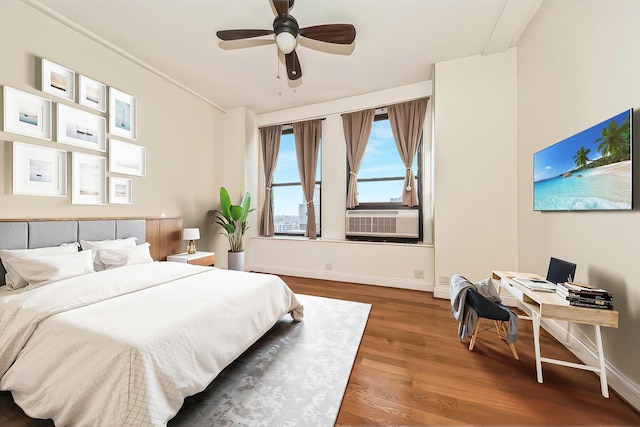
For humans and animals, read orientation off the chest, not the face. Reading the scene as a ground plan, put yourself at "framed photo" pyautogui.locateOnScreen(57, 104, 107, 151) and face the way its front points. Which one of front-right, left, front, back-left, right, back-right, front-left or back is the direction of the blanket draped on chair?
front

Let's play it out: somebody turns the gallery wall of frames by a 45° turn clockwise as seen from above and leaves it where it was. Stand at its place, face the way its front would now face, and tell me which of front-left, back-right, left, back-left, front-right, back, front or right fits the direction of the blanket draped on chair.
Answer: front-left

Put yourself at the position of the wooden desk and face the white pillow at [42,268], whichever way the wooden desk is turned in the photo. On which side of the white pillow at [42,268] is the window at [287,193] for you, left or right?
right

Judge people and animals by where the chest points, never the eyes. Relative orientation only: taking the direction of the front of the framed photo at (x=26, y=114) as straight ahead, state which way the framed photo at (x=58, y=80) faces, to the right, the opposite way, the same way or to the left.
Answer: the same way

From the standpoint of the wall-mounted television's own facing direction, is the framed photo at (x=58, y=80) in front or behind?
in front

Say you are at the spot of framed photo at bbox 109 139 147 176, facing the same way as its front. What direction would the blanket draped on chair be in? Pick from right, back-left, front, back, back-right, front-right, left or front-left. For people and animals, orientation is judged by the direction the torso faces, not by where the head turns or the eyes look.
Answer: front

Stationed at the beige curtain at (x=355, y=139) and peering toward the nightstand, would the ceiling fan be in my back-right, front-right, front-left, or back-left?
front-left

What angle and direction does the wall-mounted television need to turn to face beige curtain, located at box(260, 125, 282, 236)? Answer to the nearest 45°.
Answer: approximately 45° to its right

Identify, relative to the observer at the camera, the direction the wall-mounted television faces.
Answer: facing the viewer and to the left of the viewer

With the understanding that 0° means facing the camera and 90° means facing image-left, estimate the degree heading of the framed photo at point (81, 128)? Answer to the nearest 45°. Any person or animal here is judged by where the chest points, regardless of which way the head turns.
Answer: approximately 315°

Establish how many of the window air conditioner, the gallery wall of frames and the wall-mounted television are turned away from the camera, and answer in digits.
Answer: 0

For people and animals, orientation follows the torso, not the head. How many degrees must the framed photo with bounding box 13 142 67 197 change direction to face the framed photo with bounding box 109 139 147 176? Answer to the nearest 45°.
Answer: approximately 45° to its left

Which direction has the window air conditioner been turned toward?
toward the camera

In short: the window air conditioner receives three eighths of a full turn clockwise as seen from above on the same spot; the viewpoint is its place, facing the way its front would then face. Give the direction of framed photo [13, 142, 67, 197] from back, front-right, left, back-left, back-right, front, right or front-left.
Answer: left
